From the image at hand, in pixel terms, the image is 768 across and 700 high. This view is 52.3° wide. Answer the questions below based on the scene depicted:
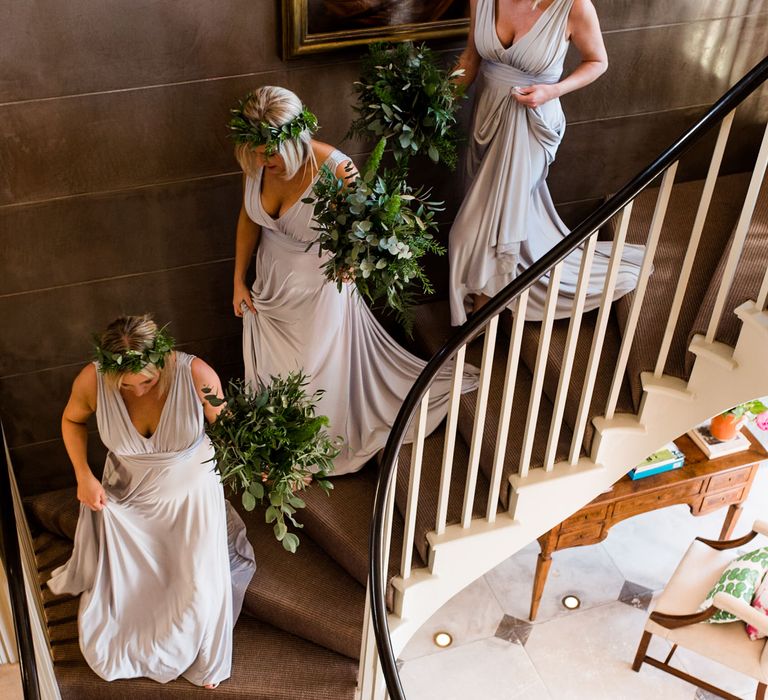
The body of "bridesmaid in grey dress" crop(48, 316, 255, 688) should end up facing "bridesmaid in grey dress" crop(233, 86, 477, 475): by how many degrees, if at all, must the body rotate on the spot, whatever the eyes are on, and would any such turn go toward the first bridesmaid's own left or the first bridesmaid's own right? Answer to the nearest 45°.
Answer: approximately 135° to the first bridesmaid's own left

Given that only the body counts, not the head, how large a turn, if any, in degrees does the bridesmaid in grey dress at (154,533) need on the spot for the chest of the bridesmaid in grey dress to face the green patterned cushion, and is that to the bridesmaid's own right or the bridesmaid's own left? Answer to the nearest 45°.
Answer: approximately 90° to the bridesmaid's own left

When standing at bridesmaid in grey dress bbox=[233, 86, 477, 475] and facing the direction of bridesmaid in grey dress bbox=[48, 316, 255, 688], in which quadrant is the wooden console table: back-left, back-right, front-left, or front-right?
back-left

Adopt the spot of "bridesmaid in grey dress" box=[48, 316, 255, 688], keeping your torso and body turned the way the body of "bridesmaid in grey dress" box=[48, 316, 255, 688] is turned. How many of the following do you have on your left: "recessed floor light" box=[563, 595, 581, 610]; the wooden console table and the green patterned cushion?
3

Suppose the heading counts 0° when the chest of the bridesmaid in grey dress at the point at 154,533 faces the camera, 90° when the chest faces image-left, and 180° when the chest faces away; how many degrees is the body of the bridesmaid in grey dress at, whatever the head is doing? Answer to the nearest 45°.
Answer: approximately 0°

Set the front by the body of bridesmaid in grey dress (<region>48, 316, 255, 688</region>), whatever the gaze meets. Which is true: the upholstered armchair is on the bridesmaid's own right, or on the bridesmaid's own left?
on the bridesmaid's own left

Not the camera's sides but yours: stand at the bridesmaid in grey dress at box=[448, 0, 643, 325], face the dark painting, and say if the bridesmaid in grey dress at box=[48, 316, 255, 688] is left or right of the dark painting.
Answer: left
